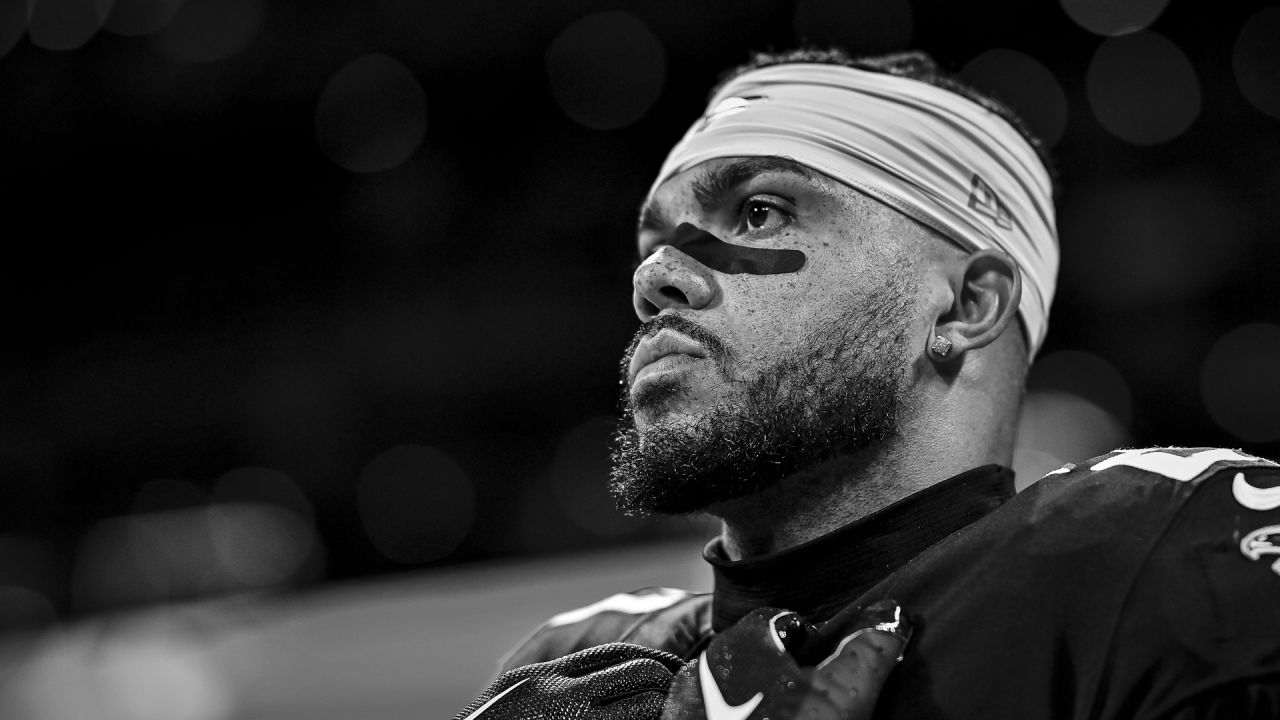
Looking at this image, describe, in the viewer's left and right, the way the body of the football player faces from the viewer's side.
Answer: facing the viewer and to the left of the viewer

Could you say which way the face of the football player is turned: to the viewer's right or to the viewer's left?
to the viewer's left
